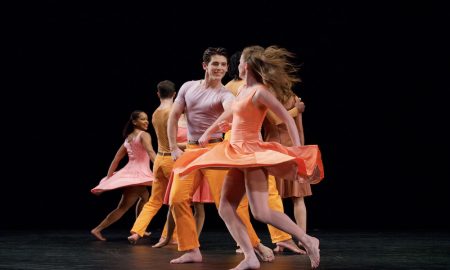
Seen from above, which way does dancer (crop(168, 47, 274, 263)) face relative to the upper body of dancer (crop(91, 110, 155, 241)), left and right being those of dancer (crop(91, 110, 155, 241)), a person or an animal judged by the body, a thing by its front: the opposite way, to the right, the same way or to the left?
to the right

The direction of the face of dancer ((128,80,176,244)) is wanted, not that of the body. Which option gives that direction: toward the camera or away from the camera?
away from the camera

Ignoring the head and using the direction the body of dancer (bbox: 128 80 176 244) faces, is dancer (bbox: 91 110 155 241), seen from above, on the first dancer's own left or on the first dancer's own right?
on the first dancer's own left

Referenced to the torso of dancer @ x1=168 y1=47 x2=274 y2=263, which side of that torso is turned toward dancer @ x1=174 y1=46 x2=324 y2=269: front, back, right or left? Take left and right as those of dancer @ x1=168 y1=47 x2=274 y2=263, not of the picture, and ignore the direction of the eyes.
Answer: front

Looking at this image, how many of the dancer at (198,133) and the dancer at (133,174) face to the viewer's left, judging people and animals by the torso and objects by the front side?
0

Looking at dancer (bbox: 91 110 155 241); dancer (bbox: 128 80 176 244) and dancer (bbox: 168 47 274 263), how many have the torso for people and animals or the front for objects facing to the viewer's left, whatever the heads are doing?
0

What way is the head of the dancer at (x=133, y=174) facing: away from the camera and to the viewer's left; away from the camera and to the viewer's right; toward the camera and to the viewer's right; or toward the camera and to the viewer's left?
toward the camera and to the viewer's right

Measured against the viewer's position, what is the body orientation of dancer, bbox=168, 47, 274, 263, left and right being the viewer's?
facing the viewer and to the right of the viewer

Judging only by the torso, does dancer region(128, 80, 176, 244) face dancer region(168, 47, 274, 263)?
no

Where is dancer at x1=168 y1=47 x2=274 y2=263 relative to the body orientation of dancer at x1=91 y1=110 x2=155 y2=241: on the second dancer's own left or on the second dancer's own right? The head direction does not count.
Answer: on the second dancer's own right

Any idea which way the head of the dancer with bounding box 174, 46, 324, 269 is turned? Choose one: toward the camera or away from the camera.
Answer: away from the camera

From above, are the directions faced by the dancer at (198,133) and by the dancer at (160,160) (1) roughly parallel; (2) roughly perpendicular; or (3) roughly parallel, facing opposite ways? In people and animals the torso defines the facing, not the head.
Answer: roughly parallel, facing opposite ways

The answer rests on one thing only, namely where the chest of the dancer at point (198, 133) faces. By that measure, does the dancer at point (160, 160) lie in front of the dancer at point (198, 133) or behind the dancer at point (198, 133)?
behind
